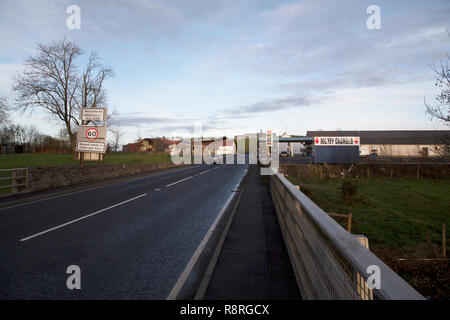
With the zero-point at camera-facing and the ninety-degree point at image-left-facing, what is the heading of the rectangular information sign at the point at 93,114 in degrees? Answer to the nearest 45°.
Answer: approximately 0°

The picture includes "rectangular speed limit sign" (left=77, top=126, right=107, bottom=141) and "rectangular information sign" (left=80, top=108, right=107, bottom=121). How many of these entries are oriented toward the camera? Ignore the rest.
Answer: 2

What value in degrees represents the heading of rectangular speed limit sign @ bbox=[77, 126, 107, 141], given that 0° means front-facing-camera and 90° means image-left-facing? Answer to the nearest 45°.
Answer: approximately 0°

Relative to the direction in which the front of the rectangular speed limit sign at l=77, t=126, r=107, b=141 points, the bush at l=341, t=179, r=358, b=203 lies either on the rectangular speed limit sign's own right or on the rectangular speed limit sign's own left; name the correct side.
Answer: on the rectangular speed limit sign's own left

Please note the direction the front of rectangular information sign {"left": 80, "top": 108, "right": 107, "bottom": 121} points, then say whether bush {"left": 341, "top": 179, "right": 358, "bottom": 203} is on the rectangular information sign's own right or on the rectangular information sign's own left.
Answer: on the rectangular information sign's own left
